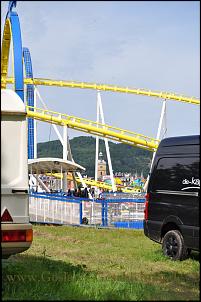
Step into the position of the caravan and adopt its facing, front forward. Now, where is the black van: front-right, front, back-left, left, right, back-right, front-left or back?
front-right

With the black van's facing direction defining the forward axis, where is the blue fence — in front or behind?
behind

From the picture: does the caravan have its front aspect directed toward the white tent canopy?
yes

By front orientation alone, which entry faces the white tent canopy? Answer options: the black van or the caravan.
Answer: the caravan

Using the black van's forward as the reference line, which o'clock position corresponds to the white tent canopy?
The white tent canopy is roughly at 7 o'clock from the black van.

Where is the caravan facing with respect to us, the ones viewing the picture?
facing away from the viewer
